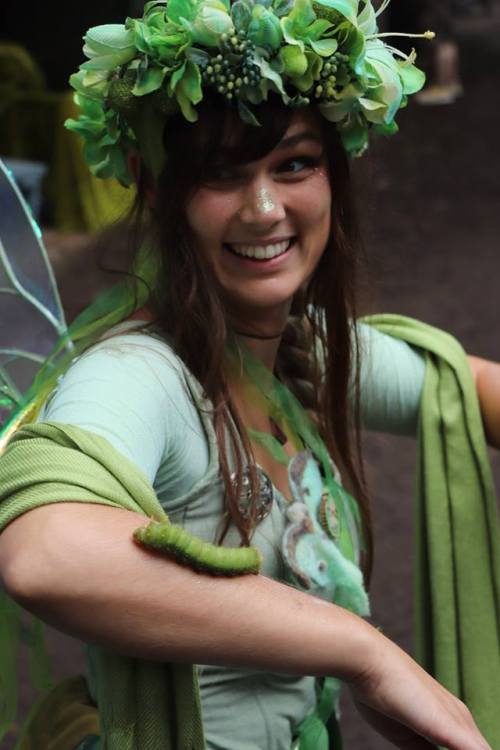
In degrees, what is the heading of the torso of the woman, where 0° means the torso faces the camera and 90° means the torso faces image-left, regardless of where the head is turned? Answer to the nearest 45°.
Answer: approximately 315°

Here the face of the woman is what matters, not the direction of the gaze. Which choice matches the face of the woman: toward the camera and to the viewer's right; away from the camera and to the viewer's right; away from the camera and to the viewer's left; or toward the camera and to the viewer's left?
toward the camera and to the viewer's right
